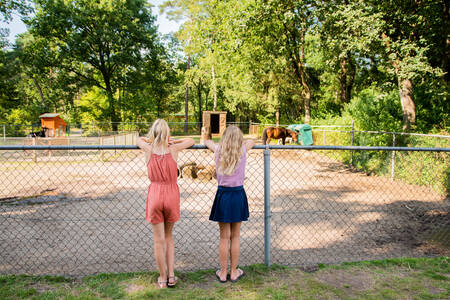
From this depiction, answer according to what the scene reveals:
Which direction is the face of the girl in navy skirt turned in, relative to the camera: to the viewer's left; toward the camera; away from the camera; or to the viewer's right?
away from the camera

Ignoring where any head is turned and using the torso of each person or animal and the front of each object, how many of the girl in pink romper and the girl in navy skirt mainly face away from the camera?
2

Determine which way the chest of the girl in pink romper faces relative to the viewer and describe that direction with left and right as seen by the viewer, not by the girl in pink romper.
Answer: facing away from the viewer

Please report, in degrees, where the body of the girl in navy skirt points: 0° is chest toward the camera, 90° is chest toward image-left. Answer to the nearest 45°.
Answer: approximately 180°

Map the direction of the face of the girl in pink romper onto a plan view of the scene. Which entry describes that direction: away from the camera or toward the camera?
away from the camera
